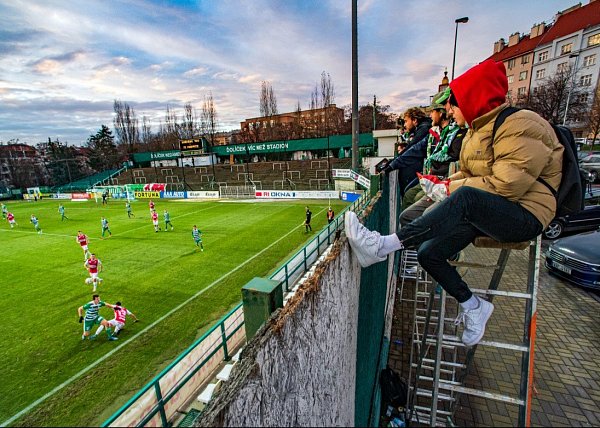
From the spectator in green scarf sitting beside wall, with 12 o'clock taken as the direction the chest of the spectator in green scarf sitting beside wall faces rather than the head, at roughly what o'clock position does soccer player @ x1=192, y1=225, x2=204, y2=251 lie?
The soccer player is roughly at 1 o'clock from the spectator in green scarf sitting beside wall.

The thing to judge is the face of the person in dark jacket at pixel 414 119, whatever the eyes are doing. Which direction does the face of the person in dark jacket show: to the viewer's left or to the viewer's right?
to the viewer's left

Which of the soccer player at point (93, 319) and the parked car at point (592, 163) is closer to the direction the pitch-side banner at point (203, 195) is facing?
the soccer player

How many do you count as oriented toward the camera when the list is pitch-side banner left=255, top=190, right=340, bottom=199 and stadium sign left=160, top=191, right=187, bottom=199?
2

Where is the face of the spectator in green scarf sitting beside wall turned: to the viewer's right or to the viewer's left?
to the viewer's left

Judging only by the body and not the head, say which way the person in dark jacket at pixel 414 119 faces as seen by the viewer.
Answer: to the viewer's left

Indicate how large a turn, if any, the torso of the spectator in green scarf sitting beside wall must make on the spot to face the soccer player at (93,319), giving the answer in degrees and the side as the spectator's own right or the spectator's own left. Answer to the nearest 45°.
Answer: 0° — they already face them

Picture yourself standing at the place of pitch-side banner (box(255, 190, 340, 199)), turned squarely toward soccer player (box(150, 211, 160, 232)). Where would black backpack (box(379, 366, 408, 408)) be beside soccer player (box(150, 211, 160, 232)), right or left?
left

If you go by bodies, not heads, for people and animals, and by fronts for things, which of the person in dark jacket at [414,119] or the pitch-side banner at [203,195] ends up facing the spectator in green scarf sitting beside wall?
the pitch-side banner

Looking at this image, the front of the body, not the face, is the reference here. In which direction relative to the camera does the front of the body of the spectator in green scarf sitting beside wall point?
to the viewer's left

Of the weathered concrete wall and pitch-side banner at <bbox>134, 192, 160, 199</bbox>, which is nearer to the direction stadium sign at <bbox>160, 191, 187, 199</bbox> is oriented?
the weathered concrete wall

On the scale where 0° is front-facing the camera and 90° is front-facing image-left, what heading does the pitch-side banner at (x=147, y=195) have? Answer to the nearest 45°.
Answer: approximately 0°

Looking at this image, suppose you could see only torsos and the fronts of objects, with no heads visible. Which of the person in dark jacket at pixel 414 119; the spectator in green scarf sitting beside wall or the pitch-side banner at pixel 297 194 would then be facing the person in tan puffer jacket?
the pitch-side banner

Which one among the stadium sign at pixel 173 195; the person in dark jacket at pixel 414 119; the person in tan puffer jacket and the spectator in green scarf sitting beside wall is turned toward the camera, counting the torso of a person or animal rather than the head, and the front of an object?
the stadium sign
